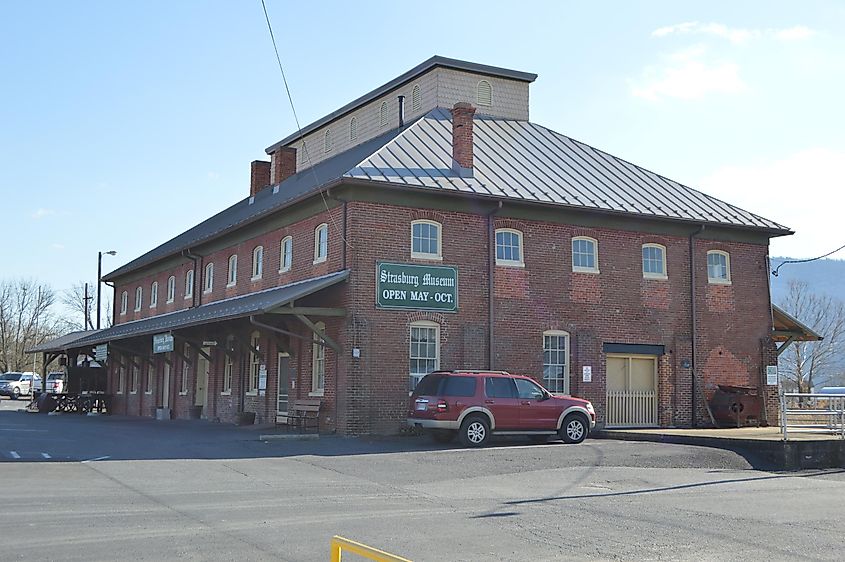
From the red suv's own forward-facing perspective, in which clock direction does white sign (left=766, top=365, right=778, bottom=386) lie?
The white sign is roughly at 12 o'clock from the red suv.

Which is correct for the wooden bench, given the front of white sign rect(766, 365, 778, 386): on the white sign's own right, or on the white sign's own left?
on the white sign's own right

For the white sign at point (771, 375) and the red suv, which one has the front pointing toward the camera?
the white sign

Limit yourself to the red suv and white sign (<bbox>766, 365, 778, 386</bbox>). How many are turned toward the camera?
1

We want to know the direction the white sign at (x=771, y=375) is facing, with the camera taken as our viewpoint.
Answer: facing the viewer

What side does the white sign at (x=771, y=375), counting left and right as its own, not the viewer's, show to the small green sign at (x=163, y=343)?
right

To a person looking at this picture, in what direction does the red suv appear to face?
facing away from the viewer and to the right of the viewer

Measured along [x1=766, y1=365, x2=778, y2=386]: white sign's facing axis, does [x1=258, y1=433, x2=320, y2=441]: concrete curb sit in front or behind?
in front
